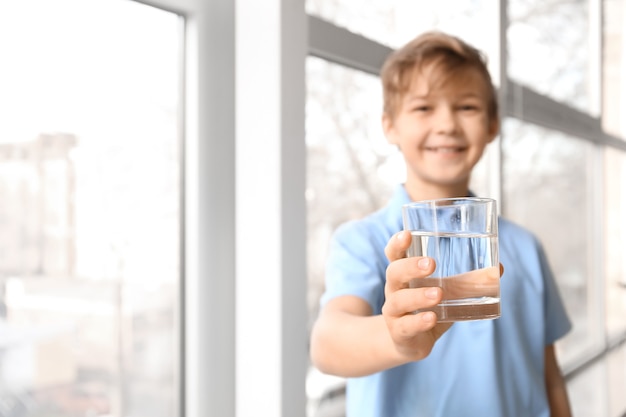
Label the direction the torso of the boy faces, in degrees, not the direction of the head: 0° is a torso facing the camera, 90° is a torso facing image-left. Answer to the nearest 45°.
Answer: approximately 0°
